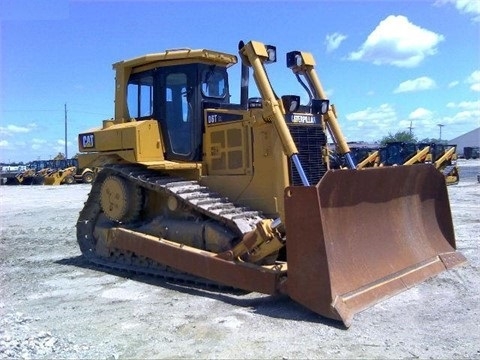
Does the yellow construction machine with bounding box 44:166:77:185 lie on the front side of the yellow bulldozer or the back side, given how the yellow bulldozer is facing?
on the back side

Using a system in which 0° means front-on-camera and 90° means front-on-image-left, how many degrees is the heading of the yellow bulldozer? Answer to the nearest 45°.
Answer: approximately 315°
